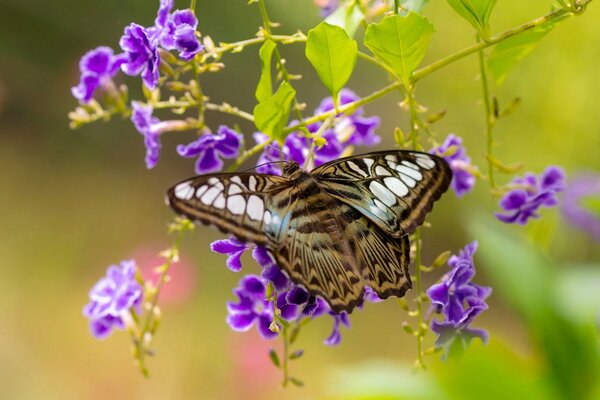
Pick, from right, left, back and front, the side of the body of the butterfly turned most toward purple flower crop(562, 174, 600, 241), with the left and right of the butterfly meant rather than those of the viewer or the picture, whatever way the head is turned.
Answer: right

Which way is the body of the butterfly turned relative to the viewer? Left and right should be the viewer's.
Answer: facing away from the viewer and to the left of the viewer
